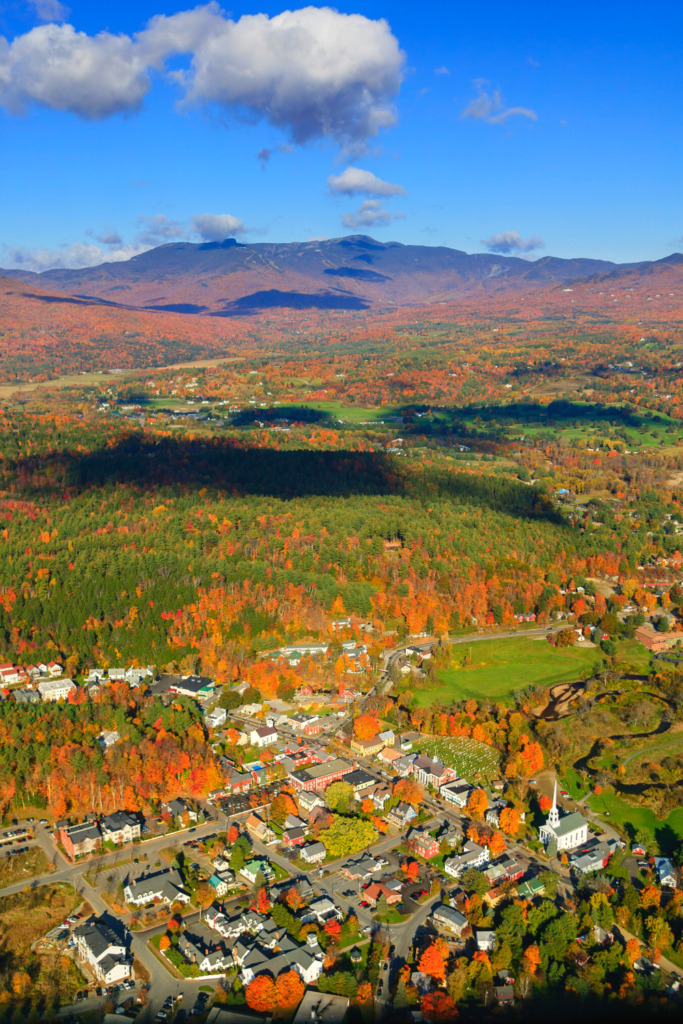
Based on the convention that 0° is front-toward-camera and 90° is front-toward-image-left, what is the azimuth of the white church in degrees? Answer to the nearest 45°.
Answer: approximately 45°

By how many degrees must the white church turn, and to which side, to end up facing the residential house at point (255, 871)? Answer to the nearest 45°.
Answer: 0° — it already faces it

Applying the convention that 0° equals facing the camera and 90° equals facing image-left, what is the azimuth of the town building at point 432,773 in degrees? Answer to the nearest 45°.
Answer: approximately 45°

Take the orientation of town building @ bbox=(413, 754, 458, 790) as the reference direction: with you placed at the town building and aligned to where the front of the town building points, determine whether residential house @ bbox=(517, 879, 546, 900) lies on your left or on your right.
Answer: on your left

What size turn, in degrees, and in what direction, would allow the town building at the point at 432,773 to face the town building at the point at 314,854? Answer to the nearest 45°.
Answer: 0° — it already faces it

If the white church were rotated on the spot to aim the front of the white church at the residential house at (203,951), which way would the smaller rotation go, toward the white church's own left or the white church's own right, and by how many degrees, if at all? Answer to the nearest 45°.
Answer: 0° — it already faces it

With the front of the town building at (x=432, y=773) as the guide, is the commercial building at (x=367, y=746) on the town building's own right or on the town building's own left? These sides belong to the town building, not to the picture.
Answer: on the town building's own right

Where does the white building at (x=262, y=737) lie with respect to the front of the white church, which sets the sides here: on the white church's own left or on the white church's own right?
on the white church's own right

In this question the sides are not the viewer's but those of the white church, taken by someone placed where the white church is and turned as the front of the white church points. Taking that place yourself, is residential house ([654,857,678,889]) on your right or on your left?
on your left
